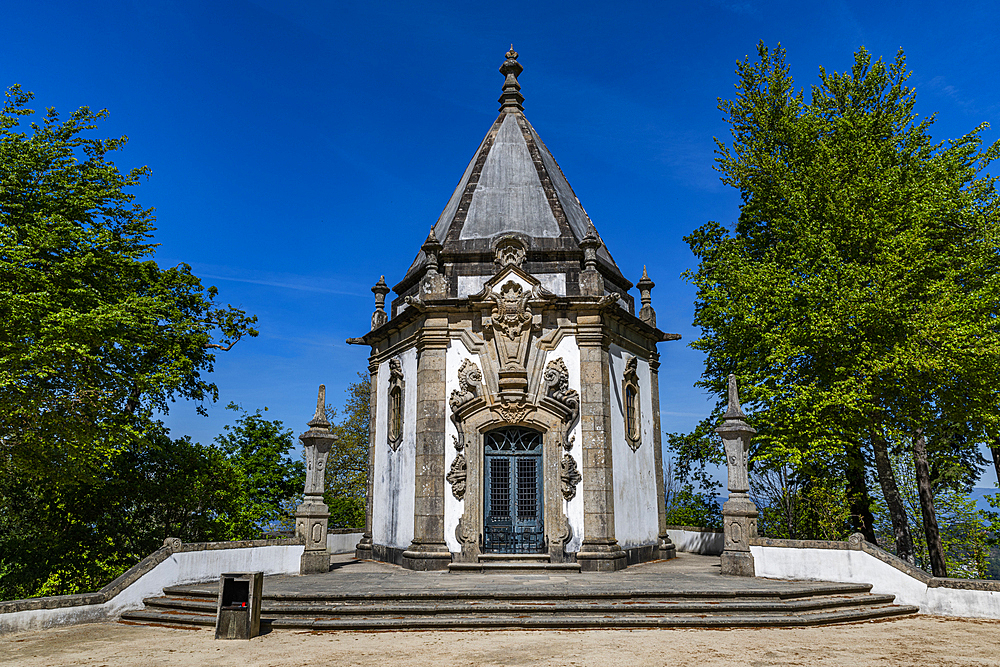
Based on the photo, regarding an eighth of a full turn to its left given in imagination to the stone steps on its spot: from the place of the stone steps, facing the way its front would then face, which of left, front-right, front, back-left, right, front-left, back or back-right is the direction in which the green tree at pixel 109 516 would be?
back

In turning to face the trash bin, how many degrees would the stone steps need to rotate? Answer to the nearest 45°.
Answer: approximately 90° to its right

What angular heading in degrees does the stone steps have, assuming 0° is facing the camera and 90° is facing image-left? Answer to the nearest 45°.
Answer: approximately 0°

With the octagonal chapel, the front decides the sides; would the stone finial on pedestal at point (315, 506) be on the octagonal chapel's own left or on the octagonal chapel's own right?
on the octagonal chapel's own right

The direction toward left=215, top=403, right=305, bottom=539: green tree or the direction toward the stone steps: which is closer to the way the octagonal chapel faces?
the stone steps

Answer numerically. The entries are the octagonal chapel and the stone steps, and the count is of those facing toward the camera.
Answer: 2

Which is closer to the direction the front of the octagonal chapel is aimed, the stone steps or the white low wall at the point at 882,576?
the stone steps

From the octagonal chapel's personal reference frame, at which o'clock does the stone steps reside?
The stone steps is roughly at 12 o'clock from the octagonal chapel.

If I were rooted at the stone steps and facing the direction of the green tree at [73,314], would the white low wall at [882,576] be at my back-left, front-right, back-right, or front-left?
back-right

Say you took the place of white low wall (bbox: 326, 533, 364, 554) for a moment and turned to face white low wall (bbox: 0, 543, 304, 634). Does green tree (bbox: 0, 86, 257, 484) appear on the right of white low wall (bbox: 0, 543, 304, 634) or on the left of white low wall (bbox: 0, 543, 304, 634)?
right

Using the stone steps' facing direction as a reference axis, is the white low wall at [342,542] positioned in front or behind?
behind
